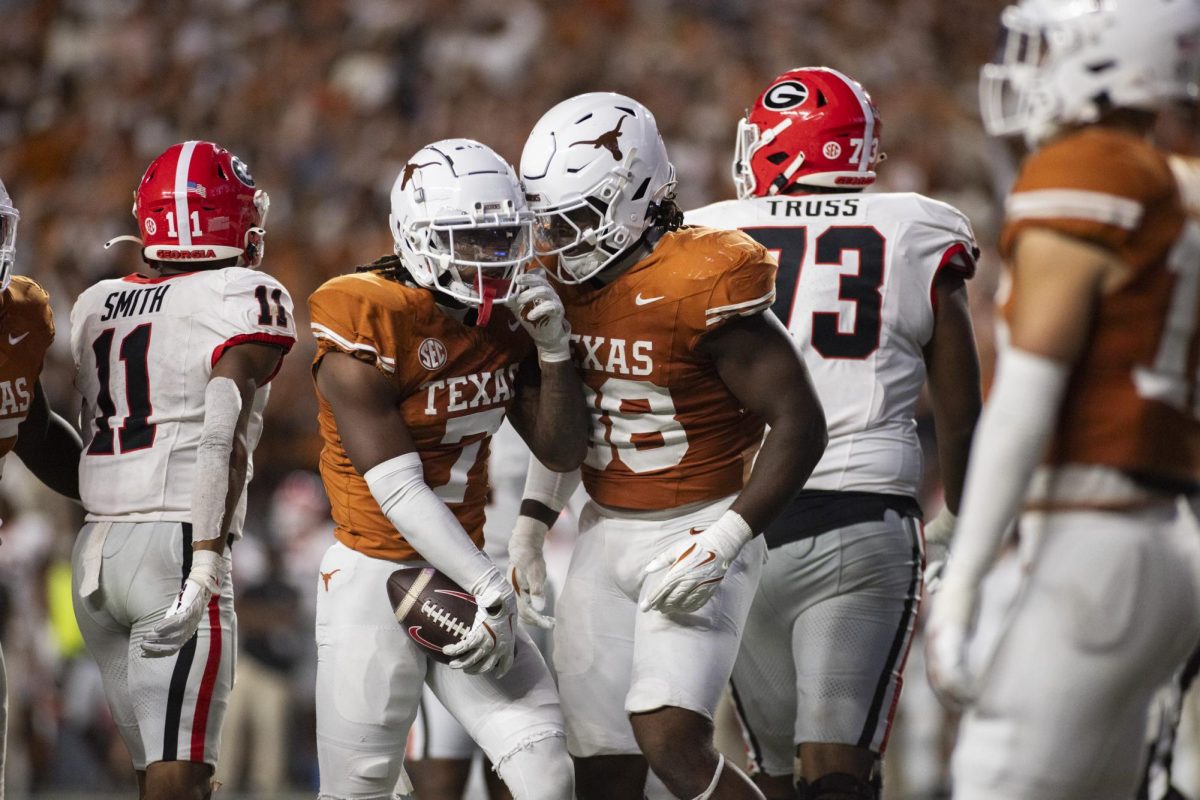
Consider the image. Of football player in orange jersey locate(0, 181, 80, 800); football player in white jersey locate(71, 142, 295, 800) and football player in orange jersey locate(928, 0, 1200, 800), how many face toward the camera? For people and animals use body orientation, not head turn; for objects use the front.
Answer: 1

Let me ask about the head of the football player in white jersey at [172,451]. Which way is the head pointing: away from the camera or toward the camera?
away from the camera

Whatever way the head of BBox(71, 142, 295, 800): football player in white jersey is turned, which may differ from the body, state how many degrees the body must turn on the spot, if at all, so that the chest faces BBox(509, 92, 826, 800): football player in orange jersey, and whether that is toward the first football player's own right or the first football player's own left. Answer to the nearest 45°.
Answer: approximately 90° to the first football player's own right

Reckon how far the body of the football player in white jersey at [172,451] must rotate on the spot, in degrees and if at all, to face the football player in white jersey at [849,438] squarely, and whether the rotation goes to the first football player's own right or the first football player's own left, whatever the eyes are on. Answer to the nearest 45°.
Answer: approximately 45° to the first football player's own right

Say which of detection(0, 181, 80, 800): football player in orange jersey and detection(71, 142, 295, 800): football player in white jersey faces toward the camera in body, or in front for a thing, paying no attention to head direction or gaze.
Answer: detection(0, 181, 80, 800): football player in orange jersey

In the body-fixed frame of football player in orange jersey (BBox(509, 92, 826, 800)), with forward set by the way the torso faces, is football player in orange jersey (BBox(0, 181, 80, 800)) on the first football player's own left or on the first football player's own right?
on the first football player's own right

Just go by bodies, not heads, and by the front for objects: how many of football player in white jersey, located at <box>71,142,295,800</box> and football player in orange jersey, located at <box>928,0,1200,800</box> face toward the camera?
0

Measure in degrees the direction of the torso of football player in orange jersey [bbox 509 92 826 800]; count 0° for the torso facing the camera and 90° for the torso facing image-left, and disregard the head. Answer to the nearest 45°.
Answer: approximately 45°

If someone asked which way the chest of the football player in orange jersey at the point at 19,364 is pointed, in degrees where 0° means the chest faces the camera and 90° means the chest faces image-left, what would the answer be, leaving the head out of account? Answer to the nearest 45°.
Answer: approximately 0°

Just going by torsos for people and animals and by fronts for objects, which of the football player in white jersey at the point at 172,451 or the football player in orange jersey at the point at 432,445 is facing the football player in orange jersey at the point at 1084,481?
the football player in orange jersey at the point at 432,445

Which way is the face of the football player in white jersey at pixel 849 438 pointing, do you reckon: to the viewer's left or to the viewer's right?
to the viewer's left

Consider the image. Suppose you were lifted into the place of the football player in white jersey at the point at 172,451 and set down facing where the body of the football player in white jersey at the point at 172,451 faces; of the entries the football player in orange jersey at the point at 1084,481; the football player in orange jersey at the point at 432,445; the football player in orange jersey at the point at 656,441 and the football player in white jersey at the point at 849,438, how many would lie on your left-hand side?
0

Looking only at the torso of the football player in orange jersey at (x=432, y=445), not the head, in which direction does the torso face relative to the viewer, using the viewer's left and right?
facing the viewer and to the right of the viewer

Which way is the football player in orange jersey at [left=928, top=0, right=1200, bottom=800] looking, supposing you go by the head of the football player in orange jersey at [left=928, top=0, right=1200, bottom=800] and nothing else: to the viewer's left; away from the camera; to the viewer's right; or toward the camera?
to the viewer's left

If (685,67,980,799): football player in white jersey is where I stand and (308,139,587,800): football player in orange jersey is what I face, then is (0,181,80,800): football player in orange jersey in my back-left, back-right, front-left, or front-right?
front-right

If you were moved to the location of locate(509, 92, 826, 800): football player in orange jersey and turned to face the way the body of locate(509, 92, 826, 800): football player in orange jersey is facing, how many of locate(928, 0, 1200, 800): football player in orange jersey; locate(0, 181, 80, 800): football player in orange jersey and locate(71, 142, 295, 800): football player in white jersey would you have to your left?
1

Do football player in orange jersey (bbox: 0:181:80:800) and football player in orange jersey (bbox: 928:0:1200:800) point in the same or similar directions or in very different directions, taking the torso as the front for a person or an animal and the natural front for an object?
very different directions
